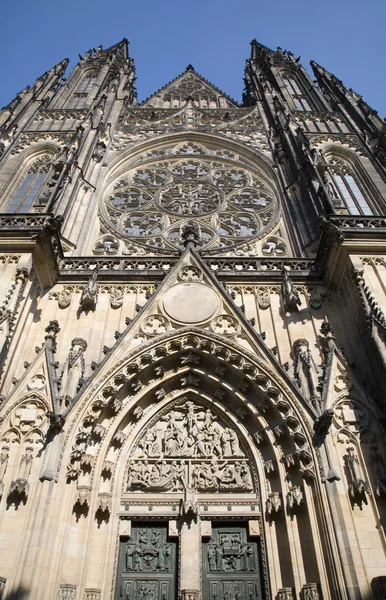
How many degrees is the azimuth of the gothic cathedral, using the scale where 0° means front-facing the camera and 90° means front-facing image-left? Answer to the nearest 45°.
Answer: approximately 0°
